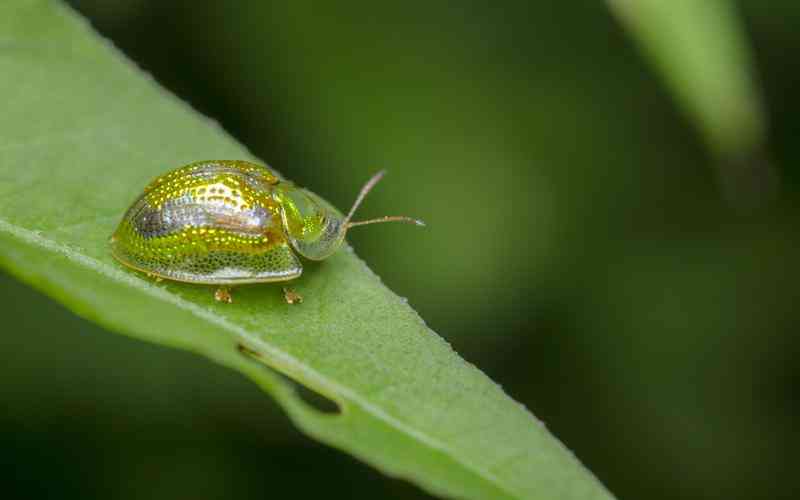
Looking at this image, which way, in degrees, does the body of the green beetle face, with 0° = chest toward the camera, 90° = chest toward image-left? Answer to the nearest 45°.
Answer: approximately 270°
